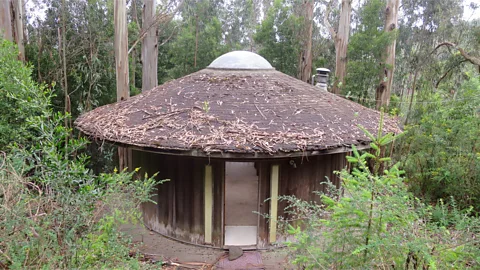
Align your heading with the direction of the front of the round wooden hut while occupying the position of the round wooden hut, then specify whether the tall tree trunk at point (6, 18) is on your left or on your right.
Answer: on your right

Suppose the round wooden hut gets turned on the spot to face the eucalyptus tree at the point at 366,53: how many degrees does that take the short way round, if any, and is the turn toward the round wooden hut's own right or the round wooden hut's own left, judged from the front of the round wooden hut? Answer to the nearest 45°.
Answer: approximately 135° to the round wooden hut's own left

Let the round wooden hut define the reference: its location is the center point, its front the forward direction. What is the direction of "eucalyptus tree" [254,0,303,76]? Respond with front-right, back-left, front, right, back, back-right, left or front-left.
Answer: back

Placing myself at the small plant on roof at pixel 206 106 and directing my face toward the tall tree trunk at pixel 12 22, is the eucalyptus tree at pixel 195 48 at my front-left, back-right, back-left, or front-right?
front-right

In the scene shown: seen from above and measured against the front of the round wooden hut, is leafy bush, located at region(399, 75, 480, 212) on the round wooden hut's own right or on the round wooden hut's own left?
on the round wooden hut's own left

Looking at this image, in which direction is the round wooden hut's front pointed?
toward the camera

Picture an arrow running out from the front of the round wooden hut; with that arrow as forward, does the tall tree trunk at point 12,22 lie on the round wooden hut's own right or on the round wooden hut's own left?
on the round wooden hut's own right

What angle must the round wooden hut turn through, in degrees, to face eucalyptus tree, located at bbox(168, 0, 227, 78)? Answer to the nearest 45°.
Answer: approximately 180°

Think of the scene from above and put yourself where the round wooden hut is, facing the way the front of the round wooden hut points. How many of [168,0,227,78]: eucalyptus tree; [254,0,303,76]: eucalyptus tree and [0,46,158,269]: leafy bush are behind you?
2

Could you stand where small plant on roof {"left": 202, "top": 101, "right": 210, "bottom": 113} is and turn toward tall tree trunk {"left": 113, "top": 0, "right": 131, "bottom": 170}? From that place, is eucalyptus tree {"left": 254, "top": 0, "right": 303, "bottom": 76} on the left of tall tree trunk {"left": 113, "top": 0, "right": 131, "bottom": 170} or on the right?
right
